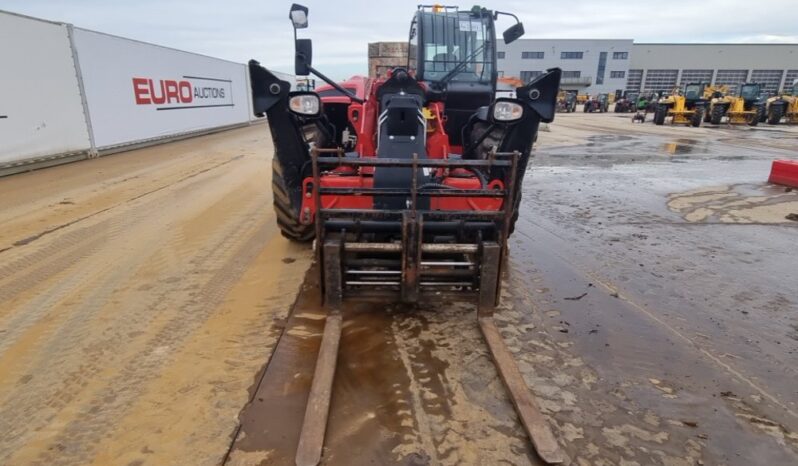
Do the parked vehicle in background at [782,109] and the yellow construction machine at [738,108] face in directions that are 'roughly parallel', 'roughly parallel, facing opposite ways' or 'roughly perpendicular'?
roughly parallel

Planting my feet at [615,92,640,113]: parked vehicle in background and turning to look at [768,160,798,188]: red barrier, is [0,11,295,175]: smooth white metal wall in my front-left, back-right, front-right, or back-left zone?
front-right

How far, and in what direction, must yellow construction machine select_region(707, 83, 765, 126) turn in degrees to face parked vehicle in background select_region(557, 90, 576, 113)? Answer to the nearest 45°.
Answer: approximately 90° to its right

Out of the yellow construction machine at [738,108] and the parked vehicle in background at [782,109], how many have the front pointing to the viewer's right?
0

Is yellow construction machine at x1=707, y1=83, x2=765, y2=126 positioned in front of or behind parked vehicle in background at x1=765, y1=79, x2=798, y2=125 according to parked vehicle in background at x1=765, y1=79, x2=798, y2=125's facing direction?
in front

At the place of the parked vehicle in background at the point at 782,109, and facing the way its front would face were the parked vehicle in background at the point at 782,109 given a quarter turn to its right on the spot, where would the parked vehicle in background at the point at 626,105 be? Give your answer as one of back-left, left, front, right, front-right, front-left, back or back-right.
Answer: front

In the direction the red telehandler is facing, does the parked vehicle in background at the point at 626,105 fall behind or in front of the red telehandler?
behind

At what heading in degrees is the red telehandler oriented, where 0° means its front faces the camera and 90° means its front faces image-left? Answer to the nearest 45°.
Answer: approximately 0°

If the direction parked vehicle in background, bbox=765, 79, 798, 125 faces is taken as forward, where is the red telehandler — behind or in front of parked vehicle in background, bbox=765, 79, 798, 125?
in front

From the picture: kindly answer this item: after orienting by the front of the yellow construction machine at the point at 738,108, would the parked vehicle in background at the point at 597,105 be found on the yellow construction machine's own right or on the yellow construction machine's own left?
on the yellow construction machine's own right

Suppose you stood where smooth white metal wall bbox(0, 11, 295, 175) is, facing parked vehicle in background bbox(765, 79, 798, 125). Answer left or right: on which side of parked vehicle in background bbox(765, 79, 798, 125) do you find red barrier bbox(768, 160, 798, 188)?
right

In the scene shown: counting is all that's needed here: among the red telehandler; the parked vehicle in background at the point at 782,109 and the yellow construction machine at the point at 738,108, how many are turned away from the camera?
0

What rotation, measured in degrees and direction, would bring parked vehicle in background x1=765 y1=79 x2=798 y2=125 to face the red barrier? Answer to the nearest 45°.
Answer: approximately 45° to its left
